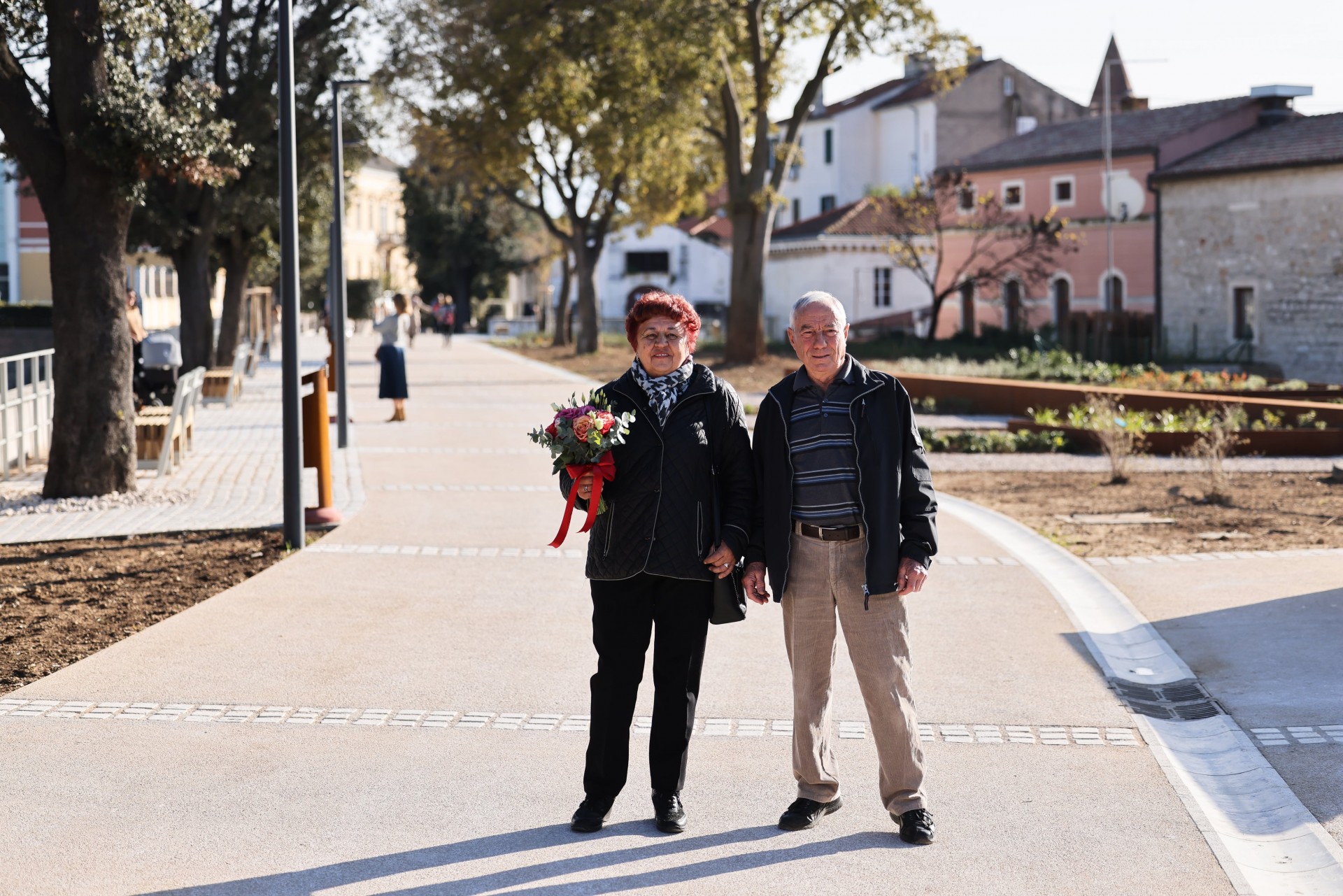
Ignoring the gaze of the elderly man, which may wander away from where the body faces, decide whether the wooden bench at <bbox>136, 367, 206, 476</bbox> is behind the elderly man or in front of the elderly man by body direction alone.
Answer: behind

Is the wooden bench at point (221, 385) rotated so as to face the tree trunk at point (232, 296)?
no

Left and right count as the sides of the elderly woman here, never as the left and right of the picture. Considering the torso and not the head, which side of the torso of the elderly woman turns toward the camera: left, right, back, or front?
front

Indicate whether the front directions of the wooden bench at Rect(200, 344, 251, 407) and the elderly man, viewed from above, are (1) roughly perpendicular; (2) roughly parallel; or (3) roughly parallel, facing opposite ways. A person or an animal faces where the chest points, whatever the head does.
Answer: roughly perpendicular

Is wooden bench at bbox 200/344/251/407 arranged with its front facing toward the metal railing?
no

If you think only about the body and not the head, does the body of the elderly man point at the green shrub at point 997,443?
no

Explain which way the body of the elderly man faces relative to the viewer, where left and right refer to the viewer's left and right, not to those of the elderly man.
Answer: facing the viewer

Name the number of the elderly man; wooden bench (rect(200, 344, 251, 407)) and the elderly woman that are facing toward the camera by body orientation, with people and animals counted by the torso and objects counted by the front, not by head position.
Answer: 2

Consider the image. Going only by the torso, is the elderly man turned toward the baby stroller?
no

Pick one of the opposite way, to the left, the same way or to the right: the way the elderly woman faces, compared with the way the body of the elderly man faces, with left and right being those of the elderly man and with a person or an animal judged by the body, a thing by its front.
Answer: the same way

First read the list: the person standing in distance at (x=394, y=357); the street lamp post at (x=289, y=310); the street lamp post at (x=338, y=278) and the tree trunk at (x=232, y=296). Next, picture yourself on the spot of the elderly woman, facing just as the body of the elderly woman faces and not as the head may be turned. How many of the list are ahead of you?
0

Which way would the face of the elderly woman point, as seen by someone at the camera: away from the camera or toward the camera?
toward the camera
